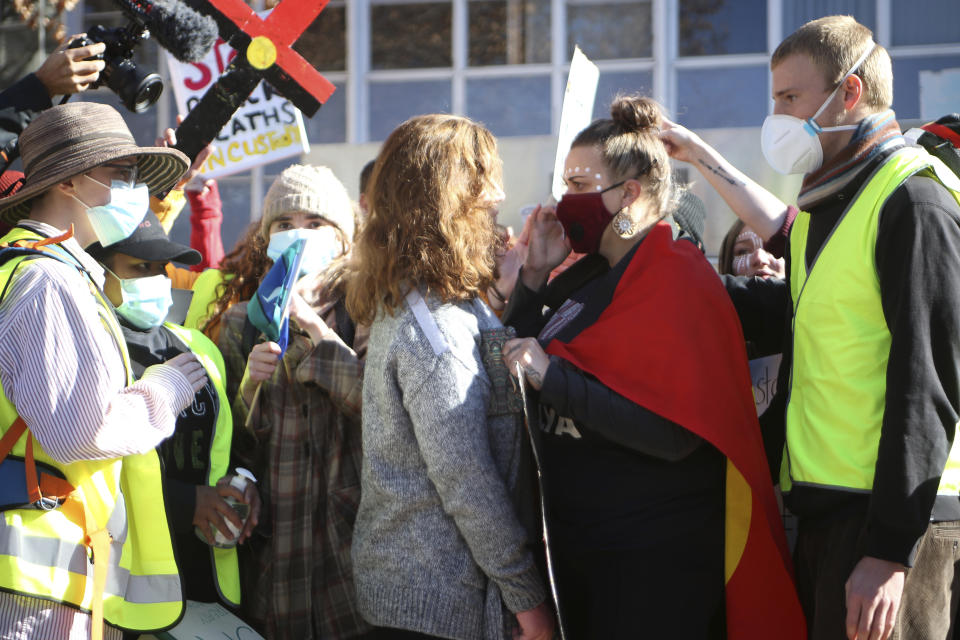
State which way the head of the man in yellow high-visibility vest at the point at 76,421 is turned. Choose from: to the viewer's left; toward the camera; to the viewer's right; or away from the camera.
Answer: to the viewer's right

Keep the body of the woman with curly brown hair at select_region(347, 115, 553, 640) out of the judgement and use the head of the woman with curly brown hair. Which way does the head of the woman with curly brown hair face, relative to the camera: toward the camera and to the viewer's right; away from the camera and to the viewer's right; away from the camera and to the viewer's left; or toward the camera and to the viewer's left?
away from the camera and to the viewer's right

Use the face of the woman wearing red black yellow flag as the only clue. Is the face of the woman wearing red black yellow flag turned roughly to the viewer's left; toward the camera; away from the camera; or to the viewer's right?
to the viewer's left

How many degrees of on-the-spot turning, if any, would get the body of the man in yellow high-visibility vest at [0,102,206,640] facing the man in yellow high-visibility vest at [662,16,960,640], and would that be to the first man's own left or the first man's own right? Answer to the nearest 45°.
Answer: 0° — they already face them

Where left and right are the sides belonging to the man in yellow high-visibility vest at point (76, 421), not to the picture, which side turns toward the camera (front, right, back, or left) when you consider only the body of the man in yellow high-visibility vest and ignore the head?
right

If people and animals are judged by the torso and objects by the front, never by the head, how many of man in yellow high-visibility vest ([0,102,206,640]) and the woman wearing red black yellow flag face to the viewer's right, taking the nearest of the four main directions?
1

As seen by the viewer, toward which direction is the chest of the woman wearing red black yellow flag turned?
to the viewer's left
